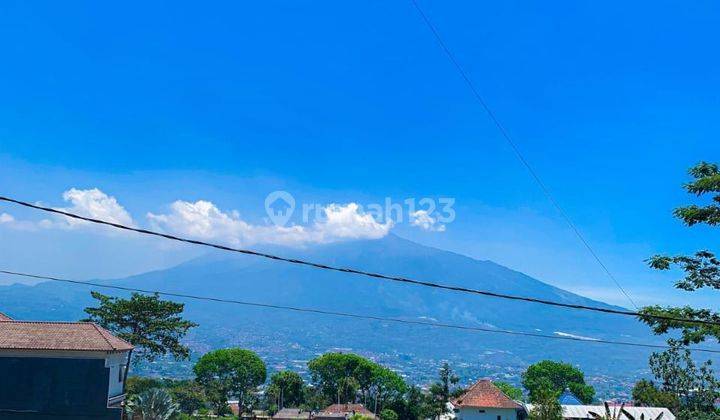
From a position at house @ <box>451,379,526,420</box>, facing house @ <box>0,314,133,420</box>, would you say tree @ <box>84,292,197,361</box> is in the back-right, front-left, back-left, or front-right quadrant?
front-right

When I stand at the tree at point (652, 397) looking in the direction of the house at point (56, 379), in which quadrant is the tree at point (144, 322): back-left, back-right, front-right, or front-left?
front-right

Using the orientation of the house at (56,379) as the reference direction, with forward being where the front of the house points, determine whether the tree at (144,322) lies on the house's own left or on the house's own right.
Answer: on the house's own left
